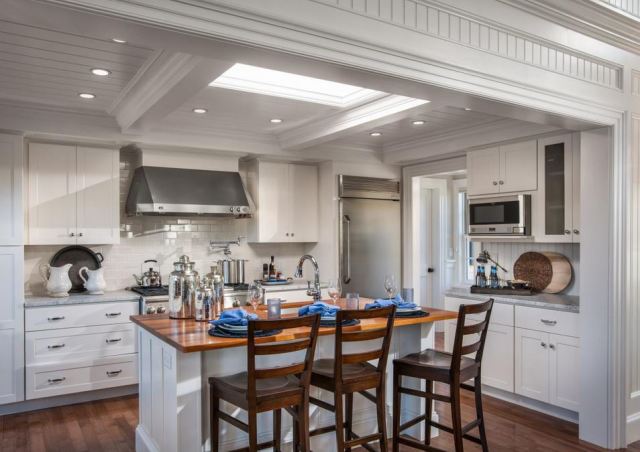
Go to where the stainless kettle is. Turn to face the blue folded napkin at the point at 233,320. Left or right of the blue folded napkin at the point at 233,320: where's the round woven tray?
left

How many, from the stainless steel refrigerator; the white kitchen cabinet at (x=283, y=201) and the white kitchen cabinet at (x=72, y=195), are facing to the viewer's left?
0

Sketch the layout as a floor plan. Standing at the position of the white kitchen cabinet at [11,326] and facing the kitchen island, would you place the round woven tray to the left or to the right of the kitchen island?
left

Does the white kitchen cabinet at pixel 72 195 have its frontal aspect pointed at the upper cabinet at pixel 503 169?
no

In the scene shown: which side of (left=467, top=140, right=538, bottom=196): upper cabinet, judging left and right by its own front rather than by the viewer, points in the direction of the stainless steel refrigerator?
right

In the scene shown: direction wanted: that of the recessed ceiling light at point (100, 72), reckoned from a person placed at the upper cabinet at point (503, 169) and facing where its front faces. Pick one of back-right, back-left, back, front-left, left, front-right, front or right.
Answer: front

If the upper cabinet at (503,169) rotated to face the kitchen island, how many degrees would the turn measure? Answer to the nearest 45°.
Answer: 0° — it already faces it

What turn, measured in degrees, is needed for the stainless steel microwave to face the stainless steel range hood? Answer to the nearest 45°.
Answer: approximately 45° to its right

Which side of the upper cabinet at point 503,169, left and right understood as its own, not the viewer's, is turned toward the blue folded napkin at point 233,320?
front

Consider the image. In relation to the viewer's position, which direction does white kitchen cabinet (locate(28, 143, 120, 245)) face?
facing the viewer

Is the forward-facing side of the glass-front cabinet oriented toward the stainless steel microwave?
no

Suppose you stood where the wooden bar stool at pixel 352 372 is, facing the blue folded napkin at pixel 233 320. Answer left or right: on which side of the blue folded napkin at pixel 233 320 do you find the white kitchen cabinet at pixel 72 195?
right

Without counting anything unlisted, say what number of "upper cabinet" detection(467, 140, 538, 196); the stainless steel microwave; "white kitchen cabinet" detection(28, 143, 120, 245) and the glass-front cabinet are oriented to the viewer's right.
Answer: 0

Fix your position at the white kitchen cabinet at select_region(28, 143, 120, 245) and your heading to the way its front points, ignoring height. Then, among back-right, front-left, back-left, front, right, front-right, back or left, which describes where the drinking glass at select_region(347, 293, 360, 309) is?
front-left

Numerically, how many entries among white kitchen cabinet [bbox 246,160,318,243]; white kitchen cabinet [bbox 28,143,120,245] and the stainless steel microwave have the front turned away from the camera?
0

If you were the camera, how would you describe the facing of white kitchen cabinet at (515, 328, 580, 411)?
facing the viewer and to the left of the viewer

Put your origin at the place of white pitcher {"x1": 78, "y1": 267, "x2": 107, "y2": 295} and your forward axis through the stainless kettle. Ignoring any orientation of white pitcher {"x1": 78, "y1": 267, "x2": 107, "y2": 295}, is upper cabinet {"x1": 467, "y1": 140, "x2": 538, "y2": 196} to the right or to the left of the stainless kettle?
right

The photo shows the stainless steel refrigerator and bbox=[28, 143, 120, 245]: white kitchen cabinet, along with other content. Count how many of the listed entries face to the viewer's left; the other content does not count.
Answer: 0
